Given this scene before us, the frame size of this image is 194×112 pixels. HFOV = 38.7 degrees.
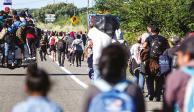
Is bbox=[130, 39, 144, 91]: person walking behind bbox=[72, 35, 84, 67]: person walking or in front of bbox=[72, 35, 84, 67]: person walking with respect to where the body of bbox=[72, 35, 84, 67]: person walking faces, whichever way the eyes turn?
behind

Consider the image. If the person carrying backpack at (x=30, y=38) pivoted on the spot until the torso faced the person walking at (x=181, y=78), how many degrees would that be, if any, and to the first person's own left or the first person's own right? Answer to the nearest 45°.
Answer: approximately 180°

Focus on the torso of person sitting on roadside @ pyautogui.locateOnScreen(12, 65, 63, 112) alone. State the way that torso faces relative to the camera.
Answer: away from the camera

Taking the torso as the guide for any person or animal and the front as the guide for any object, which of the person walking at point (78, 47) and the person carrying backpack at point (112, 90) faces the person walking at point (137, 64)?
the person carrying backpack

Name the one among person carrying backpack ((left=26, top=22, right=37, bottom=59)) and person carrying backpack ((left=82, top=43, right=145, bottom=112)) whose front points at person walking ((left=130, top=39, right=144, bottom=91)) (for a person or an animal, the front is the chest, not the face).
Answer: person carrying backpack ((left=82, top=43, right=145, bottom=112))

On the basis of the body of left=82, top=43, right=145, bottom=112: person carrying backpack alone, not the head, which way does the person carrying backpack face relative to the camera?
away from the camera

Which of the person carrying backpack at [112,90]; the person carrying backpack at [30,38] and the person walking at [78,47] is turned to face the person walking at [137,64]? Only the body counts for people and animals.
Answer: the person carrying backpack at [112,90]

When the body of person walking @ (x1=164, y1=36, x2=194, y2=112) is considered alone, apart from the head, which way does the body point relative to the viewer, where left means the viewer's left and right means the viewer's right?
facing away from the viewer and to the left of the viewer

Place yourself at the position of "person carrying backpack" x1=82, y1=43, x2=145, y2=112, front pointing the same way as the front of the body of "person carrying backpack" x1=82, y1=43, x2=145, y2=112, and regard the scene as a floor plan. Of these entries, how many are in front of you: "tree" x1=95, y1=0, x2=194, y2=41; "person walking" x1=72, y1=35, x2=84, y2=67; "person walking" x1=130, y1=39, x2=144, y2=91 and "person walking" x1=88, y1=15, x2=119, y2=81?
4

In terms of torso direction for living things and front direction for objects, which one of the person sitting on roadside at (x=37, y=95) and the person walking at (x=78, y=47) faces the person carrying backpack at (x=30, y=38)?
the person sitting on roadside

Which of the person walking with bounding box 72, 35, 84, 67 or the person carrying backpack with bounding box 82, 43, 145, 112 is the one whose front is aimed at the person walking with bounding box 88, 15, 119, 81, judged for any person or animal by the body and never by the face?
the person carrying backpack

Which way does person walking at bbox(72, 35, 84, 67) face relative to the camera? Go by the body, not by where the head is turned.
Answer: away from the camera

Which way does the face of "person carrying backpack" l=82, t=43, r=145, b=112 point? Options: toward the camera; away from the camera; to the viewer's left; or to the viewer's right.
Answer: away from the camera

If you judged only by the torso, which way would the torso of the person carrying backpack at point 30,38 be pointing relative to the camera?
away from the camera
